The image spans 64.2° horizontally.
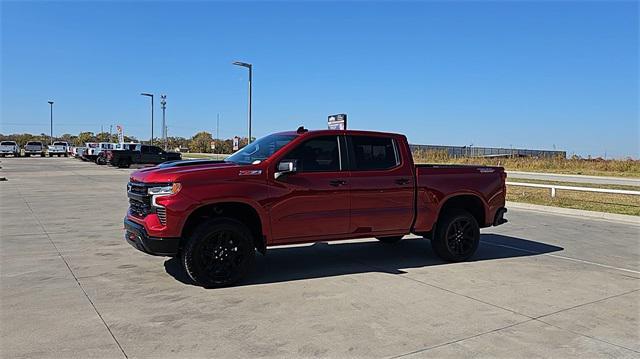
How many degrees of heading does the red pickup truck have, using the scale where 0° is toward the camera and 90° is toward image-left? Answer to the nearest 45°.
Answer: approximately 45°
